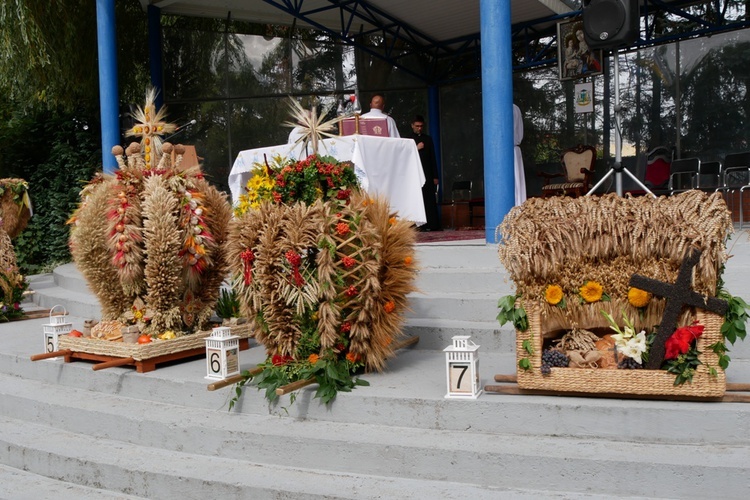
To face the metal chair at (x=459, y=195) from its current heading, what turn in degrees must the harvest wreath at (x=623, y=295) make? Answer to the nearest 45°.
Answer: approximately 180°

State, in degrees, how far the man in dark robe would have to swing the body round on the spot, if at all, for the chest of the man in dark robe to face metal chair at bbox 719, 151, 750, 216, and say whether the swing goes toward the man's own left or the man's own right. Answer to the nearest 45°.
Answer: approximately 135° to the man's own left

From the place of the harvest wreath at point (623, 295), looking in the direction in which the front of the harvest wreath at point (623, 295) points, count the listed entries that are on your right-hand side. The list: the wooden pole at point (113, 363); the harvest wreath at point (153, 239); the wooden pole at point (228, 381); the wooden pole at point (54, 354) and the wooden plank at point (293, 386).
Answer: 5

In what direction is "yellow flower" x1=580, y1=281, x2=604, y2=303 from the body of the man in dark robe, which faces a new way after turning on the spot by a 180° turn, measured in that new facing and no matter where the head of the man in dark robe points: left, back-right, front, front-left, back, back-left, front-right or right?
back-right

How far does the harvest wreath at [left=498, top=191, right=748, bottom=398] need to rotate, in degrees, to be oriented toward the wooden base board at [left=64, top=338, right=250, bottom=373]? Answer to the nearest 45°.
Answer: approximately 90° to its right

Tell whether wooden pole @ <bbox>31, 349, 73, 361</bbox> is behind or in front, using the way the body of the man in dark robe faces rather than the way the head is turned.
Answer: in front

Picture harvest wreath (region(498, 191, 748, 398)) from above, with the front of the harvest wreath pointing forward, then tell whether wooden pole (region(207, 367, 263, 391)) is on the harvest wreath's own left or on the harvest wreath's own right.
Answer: on the harvest wreath's own right

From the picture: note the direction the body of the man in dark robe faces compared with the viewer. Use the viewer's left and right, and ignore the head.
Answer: facing the viewer and to the left of the viewer

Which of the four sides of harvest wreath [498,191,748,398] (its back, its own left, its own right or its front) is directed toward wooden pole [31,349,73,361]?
right

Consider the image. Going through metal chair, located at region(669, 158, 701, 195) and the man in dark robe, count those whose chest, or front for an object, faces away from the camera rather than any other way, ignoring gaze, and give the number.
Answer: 0

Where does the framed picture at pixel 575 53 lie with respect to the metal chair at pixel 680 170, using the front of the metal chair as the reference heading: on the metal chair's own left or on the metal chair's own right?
on the metal chair's own right
